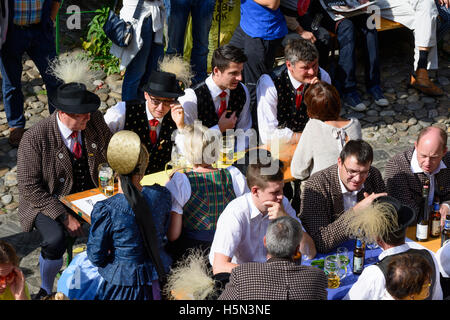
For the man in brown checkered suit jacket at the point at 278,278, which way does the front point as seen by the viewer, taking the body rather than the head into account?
away from the camera

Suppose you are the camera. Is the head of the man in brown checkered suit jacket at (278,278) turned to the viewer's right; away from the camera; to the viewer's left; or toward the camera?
away from the camera

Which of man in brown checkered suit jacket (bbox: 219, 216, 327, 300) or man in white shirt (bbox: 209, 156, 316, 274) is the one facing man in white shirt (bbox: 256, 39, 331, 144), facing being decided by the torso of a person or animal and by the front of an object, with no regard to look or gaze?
the man in brown checkered suit jacket

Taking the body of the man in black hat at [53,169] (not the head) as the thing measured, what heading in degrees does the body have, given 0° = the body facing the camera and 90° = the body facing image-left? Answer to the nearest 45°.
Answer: approximately 315°

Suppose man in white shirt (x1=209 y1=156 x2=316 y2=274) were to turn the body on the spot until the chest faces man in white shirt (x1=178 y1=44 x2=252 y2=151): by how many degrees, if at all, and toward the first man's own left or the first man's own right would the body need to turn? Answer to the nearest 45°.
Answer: approximately 135° to the first man's own left

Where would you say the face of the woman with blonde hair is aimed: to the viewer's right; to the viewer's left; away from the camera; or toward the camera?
away from the camera

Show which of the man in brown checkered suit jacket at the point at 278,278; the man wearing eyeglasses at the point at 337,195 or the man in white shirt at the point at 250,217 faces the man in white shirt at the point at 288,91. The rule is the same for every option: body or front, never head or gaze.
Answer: the man in brown checkered suit jacket

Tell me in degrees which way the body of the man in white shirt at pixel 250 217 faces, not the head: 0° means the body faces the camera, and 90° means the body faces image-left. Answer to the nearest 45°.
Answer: approximately 315°

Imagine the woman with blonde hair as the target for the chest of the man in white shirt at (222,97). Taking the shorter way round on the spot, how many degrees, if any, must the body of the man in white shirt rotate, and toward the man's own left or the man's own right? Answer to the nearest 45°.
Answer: approximately 45° to the man's own right

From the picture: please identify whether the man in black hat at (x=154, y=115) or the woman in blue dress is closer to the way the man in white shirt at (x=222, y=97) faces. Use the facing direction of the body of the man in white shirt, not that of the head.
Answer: the woman in blue dress
